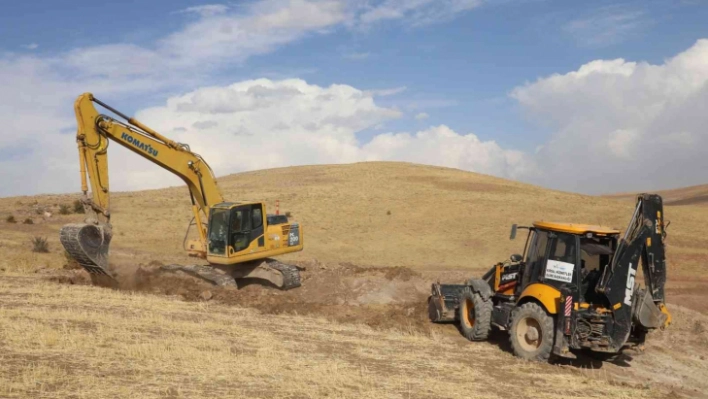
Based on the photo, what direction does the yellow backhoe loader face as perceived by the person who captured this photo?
facing away from the viewer and to the left of the viewer

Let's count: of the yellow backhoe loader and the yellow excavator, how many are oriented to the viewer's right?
0

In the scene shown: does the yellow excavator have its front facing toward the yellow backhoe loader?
no

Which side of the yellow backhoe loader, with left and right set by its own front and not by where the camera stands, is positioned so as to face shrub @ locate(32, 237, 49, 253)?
front

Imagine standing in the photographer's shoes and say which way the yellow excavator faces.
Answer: facing the viewer and to the left of the viewer

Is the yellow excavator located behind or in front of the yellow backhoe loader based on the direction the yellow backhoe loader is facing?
in front
